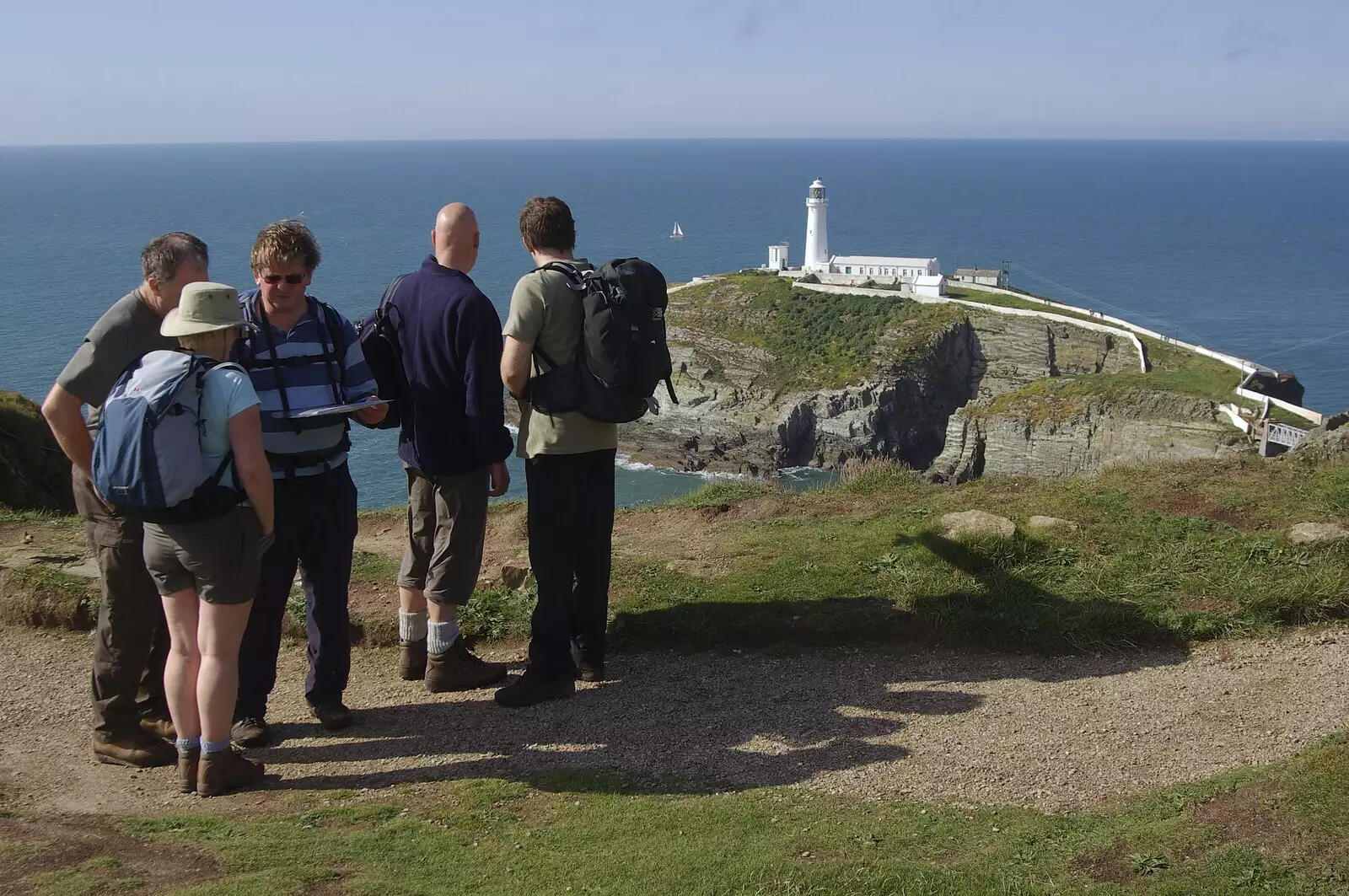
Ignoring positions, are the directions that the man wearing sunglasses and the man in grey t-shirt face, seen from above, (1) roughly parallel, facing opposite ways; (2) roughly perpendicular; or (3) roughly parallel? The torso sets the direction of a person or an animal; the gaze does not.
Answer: roughly perpendicular

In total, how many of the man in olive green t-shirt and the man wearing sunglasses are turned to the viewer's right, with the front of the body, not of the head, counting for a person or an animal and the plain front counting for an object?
0

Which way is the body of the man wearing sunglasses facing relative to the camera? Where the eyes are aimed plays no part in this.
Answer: toward the camera

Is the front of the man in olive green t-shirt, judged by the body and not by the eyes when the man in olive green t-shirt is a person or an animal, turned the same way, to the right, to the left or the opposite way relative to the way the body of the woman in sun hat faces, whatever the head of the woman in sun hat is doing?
to the left

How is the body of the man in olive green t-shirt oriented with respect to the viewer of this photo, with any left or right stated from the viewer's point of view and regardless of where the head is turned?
facing away from the viewer and to the left of the viewer

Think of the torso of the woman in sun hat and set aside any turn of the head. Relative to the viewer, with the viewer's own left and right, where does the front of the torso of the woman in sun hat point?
facing away from the viewer and to the right of the viewer

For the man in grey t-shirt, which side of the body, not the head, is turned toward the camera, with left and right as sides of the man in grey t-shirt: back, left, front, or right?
right
